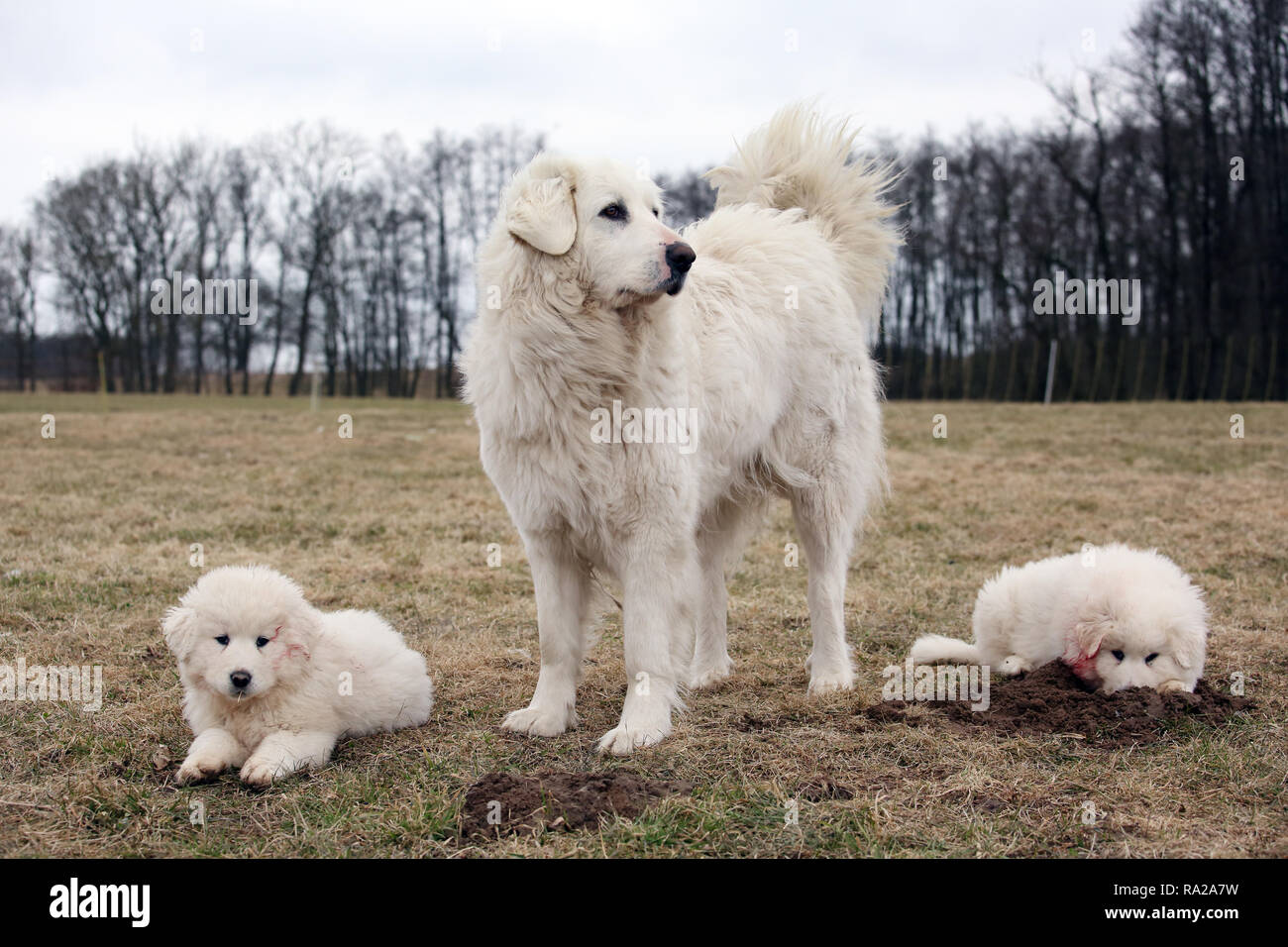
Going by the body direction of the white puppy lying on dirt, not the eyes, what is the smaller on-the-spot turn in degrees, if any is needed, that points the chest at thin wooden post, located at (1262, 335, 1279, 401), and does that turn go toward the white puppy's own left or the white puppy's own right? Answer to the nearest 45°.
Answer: approximately 135° to the white puppy's own left

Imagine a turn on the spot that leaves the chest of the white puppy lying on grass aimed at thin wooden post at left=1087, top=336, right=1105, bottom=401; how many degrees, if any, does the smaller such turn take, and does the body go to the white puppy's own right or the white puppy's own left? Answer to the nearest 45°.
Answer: approximately 180°

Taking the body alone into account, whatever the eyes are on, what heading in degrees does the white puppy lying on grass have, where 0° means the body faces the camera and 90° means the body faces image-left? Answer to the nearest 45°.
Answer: approximately 45°

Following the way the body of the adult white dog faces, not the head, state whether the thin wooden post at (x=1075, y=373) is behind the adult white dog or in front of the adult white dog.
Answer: behind

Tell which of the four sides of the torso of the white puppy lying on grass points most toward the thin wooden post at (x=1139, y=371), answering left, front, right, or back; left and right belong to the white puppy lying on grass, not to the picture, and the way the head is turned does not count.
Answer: back

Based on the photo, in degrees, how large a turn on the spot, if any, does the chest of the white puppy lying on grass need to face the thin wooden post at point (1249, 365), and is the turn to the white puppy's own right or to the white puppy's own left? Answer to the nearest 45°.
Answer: approximately 180°

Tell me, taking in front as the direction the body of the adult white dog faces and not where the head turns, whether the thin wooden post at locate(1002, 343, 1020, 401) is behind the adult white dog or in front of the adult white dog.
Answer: behind

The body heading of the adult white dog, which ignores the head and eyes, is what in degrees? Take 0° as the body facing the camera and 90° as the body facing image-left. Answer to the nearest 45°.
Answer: approximately 45°

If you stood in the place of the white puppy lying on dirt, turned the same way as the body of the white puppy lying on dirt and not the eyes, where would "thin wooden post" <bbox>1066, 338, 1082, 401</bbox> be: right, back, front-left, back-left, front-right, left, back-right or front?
back-left

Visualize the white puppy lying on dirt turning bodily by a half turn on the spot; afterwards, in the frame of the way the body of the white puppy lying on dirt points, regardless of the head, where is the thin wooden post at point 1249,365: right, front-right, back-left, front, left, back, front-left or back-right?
front-right

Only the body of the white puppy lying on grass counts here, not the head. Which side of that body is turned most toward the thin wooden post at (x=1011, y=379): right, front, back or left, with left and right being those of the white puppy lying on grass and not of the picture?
back

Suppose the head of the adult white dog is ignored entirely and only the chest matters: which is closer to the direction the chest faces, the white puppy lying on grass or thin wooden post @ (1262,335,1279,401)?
the white puppy lying on grass
